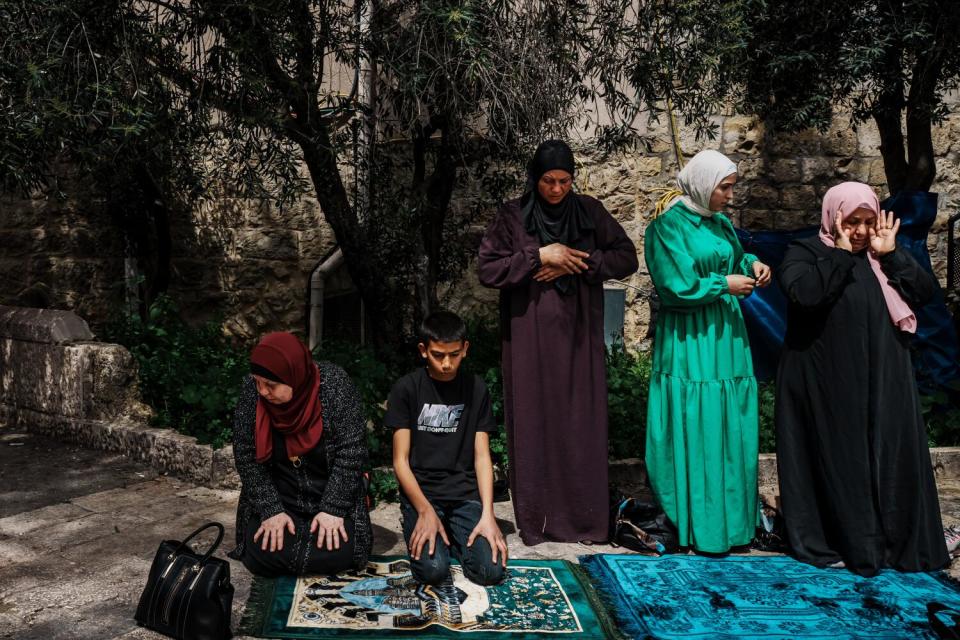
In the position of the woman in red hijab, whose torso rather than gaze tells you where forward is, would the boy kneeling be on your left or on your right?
on your left

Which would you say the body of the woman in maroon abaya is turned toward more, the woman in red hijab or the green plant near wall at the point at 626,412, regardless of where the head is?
the woman in red hijab

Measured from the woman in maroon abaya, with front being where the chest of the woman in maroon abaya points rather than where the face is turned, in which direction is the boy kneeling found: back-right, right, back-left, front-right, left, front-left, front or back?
front-right

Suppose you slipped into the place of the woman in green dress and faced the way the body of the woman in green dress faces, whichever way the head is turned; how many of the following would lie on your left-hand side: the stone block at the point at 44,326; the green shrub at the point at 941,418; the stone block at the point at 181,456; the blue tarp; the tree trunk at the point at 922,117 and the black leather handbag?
3

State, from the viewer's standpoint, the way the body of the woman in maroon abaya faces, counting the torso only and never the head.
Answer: toward the camera

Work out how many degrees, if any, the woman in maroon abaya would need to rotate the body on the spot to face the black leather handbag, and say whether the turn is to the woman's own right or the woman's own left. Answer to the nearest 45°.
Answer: approximately 45° to the woman's own right

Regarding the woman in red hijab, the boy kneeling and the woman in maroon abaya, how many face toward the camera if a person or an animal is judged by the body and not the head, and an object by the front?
3

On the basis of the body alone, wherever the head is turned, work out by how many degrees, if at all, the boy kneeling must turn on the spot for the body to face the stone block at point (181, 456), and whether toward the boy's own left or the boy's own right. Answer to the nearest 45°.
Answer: approximately 135° to the boy's own right

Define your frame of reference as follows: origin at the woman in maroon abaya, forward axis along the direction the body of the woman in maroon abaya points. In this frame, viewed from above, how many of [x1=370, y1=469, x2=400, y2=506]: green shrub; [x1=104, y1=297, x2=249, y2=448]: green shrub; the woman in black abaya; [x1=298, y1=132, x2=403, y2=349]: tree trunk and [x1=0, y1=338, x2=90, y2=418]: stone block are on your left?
1

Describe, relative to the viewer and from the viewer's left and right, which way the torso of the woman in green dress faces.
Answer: facing the viewer and to the right of the viewer

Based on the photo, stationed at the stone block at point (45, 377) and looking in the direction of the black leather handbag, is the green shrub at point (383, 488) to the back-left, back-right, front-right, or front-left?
front-left

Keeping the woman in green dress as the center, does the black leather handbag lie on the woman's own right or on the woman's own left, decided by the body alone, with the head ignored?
on the woman's own right

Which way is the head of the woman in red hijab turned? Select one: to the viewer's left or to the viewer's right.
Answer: to the viewer's left

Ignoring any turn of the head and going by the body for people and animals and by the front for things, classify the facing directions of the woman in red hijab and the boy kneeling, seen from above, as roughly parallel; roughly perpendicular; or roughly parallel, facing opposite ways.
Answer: roughly parallel

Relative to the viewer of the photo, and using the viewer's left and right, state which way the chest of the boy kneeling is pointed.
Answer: facing the viewer

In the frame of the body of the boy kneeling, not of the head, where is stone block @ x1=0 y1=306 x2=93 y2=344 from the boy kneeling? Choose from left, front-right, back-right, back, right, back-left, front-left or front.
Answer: back-right

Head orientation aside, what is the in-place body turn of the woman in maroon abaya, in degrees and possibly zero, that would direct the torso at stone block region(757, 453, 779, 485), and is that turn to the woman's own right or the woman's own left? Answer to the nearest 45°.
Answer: approximately 135° to the woman's own left
